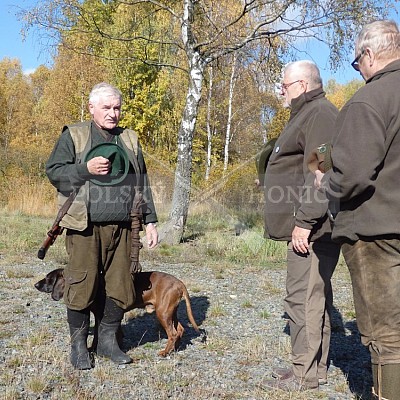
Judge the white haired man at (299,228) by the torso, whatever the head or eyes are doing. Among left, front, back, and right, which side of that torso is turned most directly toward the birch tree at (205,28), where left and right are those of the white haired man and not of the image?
right

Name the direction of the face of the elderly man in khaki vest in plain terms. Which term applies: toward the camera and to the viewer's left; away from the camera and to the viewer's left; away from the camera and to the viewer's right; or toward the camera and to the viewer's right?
toward the camera and to the viewer's right

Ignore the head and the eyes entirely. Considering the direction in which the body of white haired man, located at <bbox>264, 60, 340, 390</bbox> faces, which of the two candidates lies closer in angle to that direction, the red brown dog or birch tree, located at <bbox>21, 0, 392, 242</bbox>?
the red brown dog

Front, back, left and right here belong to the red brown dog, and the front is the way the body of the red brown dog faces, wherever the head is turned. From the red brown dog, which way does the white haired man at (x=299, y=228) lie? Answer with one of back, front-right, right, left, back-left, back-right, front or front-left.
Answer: back-left

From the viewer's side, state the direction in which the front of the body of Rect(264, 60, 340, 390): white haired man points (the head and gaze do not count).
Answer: to the viewer's left

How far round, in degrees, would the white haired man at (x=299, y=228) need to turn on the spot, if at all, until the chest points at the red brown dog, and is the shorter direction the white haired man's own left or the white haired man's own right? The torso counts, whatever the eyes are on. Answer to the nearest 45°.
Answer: approximately 45° to the white haired man's own right

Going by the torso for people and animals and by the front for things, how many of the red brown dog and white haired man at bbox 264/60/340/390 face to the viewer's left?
2

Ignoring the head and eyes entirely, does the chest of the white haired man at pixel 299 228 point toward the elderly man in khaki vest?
yes

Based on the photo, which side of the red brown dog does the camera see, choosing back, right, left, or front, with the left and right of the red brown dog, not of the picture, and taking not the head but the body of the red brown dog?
left
